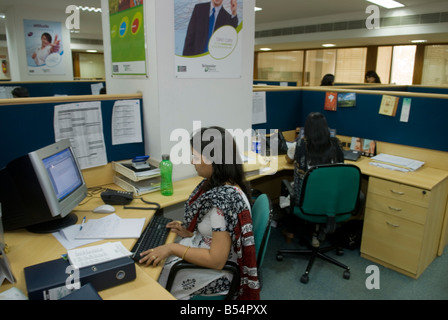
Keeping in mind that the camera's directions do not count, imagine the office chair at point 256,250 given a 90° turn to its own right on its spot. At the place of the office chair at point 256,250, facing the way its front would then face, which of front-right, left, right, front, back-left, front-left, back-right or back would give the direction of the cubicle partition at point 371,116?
front-right

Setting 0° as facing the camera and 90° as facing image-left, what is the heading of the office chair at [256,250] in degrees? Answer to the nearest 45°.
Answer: approximately 90°

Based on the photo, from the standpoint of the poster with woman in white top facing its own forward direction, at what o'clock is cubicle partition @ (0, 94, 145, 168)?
The cubicle partition is roughly at 12 o'clock from the poster with woman in white top.

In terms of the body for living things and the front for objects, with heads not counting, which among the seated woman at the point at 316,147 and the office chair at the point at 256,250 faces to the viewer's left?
the office chair

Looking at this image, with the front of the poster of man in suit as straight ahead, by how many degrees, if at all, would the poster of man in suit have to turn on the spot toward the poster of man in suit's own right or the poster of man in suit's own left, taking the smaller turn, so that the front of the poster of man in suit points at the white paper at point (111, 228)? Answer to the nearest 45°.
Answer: approximately 45° to the poster of man in suit's own right

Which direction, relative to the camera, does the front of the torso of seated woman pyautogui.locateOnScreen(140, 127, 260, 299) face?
to the viewer's left

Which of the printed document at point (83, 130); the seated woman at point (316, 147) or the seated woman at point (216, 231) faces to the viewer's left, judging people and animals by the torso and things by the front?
the seated woman at point (216, 231)

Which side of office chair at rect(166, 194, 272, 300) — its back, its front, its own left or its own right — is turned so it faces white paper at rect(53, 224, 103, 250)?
front

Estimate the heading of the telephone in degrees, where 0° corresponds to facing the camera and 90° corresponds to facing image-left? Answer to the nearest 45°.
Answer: approximately 315°

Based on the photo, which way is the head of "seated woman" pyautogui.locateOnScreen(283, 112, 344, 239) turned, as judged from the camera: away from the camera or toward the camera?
away from the camera

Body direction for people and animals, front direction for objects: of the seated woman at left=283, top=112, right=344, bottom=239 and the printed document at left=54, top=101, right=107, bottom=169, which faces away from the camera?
the seated woman

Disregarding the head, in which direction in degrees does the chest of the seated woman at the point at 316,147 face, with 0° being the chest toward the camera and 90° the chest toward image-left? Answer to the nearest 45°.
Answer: approximately 180°

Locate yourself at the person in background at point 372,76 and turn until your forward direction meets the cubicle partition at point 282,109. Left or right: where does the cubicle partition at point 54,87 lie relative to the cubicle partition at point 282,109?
right
